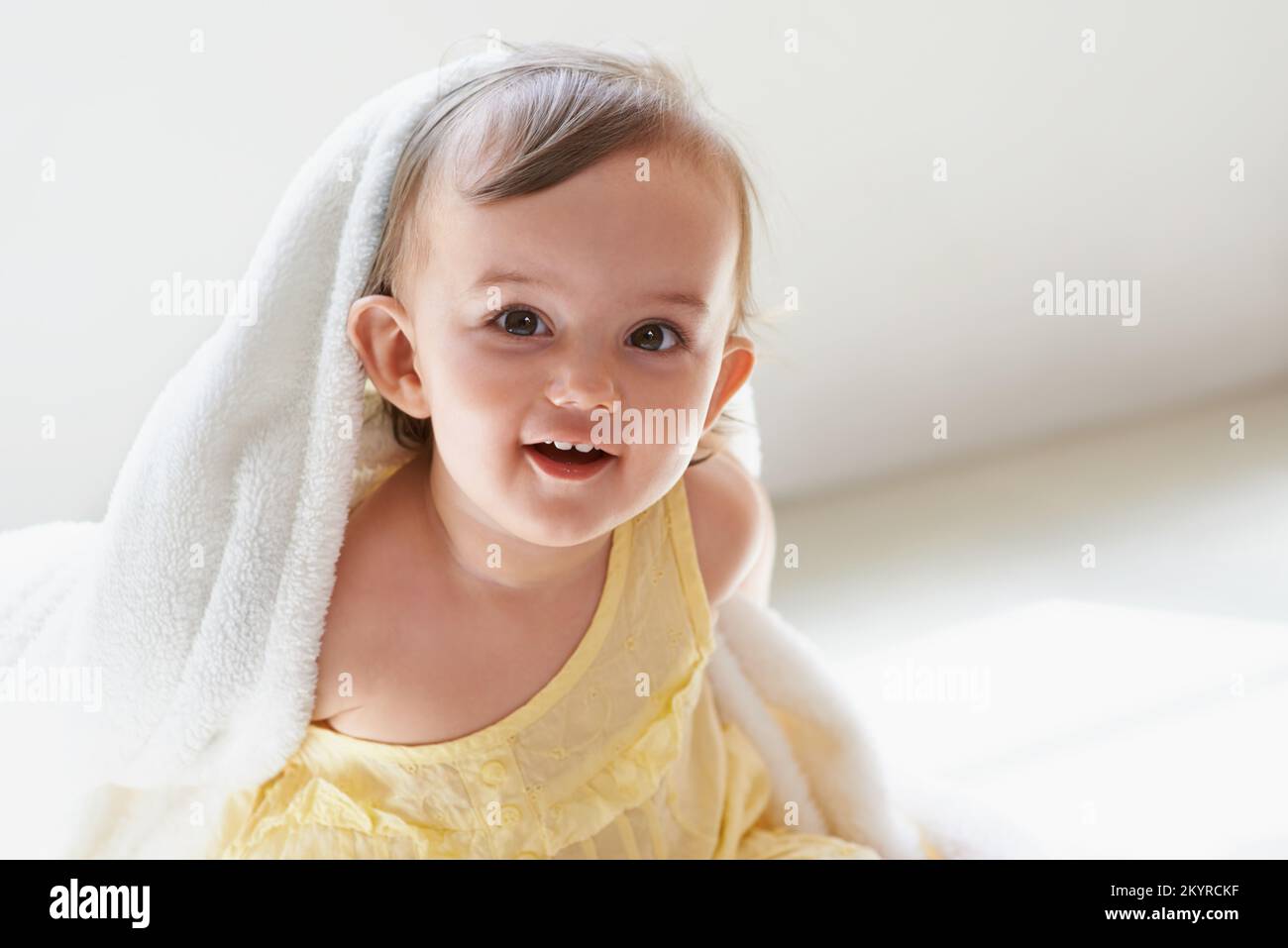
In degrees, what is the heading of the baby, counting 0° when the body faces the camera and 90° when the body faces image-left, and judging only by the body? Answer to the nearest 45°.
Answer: approximately 0°
